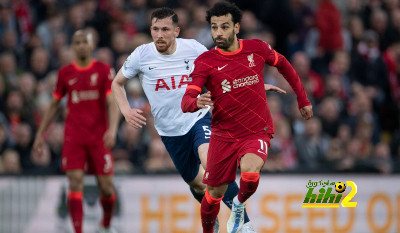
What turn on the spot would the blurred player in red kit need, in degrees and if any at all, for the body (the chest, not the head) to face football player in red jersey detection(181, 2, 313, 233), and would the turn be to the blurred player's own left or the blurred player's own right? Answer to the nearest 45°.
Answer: approximately 45° to the blurred player's own left

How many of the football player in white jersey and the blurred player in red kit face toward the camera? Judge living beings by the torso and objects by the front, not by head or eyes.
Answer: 2

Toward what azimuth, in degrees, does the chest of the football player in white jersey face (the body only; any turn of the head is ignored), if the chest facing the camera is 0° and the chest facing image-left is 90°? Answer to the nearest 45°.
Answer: approximately 0°

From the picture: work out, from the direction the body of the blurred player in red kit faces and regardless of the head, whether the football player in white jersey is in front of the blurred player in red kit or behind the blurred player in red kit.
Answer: in front

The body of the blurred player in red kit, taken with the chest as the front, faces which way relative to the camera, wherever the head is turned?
toward the camera

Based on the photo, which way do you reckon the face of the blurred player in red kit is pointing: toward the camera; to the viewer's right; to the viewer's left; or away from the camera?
toward the camera

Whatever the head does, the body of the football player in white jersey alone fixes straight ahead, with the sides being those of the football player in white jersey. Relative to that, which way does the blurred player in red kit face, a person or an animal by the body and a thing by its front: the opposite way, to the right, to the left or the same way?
the same way

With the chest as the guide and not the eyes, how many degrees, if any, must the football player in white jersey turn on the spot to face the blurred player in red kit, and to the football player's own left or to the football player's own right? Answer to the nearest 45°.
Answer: approximately 135° to the football player's own right

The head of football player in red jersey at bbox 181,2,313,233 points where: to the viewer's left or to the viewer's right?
to the viewer's left
